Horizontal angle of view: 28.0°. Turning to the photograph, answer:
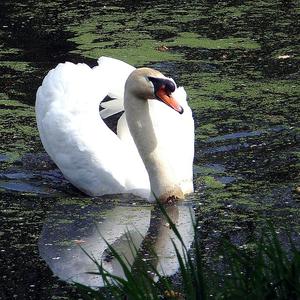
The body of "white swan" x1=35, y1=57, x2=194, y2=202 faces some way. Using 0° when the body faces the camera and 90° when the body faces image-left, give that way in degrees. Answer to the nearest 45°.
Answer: approximately 315°
